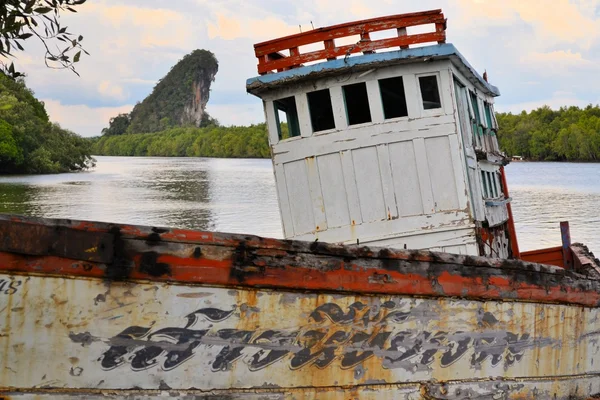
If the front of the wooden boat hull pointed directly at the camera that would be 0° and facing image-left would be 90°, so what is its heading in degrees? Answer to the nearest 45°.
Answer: approximately 45°
